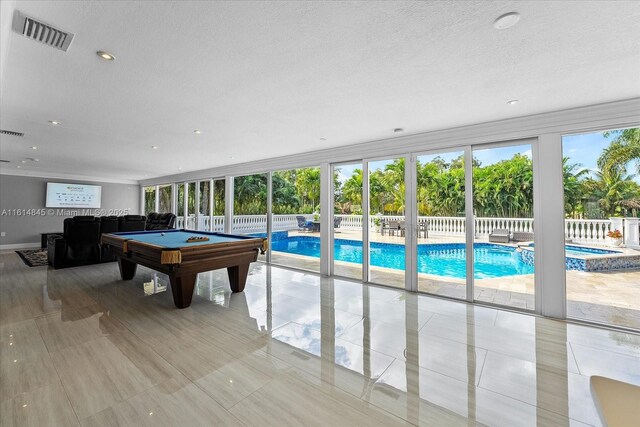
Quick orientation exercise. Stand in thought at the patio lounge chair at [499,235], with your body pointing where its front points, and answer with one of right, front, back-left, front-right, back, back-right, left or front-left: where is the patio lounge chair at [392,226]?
front-right

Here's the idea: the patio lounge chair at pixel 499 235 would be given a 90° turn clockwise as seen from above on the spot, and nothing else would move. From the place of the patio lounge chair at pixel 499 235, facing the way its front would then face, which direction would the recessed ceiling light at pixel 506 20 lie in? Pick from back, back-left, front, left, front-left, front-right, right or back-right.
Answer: back-left

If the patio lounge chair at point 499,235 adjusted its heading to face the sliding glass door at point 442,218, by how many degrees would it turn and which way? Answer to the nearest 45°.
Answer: approximately 45° to its right

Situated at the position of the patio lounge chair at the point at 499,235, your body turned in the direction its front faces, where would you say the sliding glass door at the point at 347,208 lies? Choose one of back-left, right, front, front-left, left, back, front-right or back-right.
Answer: front-right

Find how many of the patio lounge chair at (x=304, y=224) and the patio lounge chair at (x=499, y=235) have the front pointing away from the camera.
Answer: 0

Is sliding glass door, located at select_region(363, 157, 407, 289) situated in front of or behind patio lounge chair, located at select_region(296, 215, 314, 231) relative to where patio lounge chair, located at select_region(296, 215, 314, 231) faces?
in front

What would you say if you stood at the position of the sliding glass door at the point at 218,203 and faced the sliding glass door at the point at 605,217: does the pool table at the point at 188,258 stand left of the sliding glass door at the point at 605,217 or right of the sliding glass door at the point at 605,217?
right

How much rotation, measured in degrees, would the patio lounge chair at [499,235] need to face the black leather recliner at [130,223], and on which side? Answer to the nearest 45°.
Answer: approximately 45° to its right

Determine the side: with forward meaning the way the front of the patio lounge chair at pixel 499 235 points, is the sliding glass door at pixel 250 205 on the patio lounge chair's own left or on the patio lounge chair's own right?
on the patio lounge chair's own right
